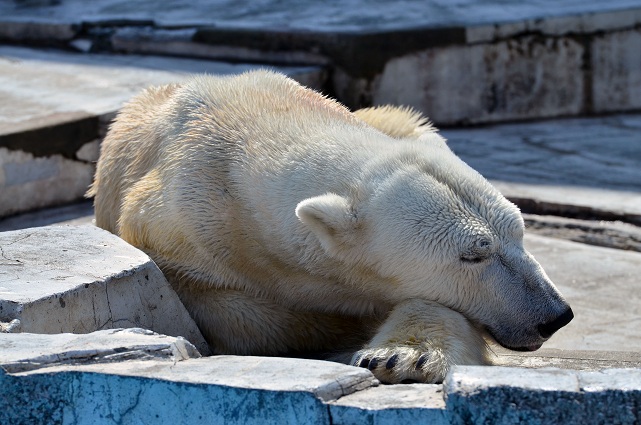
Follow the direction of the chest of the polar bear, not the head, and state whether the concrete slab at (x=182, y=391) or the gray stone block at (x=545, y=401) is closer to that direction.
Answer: the gray stone block

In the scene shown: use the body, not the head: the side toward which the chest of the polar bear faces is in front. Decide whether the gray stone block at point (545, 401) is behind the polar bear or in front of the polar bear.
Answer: in front

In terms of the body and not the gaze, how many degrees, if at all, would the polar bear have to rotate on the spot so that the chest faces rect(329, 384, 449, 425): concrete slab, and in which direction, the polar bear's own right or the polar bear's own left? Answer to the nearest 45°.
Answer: approximately 45° to the polar bear's own right

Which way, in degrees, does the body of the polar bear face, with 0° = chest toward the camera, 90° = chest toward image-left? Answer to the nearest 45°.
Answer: approximately 315°

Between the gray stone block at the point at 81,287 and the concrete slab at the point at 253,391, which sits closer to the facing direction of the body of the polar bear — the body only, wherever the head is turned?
the concrete slab

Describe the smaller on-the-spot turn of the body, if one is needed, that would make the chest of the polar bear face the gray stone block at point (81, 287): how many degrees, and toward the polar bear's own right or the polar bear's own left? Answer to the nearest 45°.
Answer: approximately 135° to the polar bear's own right

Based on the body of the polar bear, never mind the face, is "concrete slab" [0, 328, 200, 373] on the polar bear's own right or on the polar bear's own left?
on the polar bear's own right

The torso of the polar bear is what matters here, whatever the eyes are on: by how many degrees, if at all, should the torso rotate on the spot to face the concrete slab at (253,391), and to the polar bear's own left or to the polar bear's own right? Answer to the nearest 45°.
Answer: approximately 45° to the polar bear's own right

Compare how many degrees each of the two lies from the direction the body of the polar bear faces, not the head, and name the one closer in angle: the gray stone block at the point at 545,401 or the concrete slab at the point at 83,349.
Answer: the gray stone block
